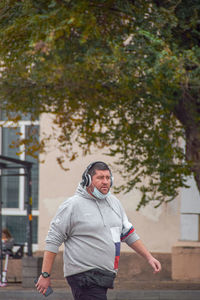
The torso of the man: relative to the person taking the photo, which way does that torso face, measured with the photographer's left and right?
facing the viewer and to the right of the viewer

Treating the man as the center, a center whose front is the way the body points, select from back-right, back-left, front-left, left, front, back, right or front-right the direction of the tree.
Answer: back-left
